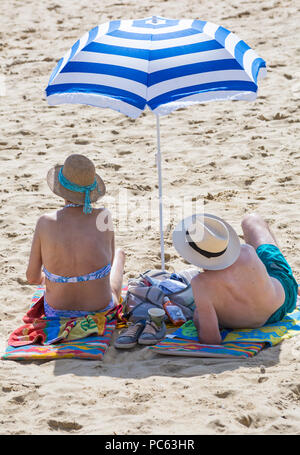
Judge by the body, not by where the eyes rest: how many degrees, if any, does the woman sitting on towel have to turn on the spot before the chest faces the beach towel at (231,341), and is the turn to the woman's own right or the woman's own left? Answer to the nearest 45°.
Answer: approximately 135° to the woman's own right

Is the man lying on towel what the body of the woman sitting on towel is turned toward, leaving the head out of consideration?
no

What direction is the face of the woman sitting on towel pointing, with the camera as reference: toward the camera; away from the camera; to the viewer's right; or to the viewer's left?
away from the camera

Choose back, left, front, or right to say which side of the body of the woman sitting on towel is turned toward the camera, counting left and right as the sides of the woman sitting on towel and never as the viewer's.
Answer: back

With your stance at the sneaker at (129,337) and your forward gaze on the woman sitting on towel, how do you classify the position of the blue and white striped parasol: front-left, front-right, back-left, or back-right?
front-right
